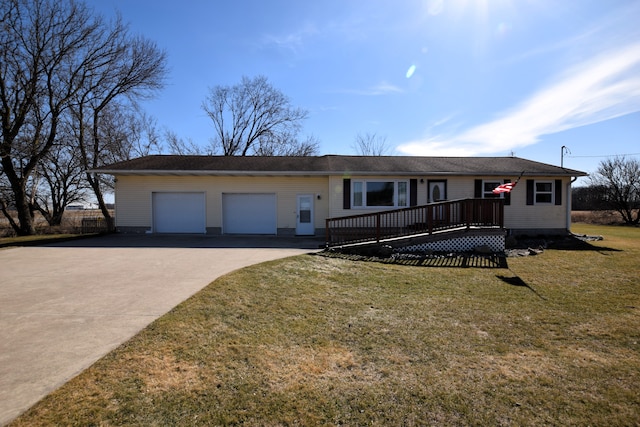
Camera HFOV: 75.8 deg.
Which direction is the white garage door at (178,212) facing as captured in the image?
toward the camera

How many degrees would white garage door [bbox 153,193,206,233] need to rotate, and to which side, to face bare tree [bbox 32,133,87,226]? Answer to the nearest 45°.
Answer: approximately 135° to its right
